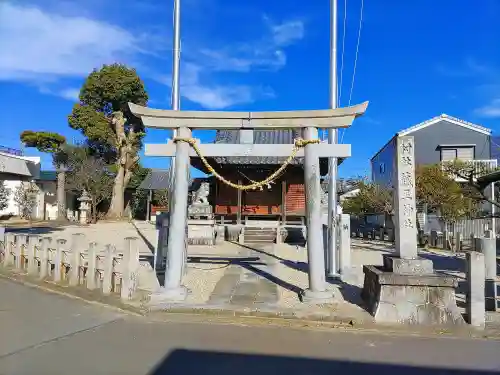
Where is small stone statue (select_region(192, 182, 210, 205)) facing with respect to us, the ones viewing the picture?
facing to the right of the viewer

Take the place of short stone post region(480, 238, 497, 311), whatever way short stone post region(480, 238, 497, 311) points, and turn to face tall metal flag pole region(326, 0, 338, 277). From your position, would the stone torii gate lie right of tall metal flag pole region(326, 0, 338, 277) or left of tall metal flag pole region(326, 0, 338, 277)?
left

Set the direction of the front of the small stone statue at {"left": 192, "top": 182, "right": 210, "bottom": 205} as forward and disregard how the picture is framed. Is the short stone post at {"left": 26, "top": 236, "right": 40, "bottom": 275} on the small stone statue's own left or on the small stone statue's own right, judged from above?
on the small stone statue's own right

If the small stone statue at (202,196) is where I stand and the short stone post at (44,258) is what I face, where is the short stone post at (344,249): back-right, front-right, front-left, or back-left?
front-left

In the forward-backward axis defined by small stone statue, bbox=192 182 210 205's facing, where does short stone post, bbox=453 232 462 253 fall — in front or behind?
in front

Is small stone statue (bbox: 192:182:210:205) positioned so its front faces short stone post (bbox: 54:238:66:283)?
no

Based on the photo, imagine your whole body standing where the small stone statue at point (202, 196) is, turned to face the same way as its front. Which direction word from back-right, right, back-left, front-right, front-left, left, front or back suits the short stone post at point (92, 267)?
right

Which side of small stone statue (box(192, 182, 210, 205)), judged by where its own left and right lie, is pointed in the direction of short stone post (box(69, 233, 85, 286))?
right

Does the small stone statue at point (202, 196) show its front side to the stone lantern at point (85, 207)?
no

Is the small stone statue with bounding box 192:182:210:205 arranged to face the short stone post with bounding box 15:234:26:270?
no
